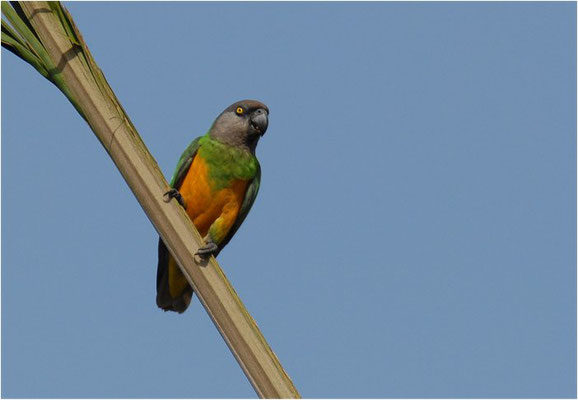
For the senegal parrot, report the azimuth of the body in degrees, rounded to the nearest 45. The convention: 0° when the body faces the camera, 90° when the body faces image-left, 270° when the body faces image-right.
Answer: approximately 315°
